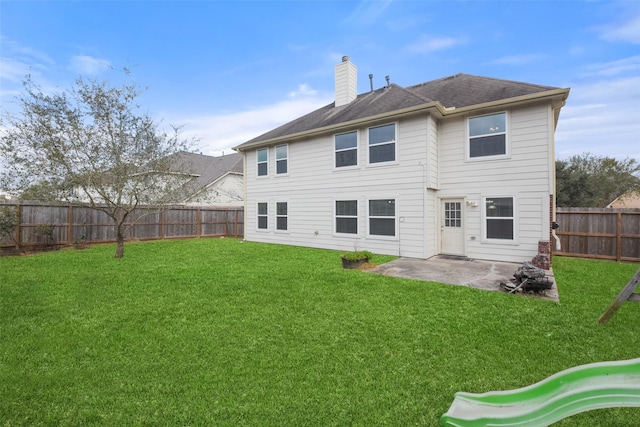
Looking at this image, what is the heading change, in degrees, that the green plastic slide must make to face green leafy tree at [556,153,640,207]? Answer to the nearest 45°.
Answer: approximately 90° to its right

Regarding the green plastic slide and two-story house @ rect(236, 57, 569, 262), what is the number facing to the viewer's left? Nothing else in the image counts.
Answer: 1

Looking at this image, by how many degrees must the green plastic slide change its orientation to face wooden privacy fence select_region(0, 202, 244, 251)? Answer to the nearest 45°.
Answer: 0° — it already faces it

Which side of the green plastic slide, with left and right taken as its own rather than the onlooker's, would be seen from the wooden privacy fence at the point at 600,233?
right

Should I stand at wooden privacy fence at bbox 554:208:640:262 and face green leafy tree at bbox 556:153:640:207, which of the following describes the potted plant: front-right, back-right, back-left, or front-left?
back-left

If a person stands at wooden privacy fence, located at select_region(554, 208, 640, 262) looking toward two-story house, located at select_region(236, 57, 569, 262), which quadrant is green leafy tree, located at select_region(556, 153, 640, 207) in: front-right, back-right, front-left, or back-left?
back-right

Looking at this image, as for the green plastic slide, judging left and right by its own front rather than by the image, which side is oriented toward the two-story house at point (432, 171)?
right

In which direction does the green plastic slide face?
to the viewer's left

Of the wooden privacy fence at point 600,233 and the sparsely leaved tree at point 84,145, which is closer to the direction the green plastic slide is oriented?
the sparsely leaved tree
